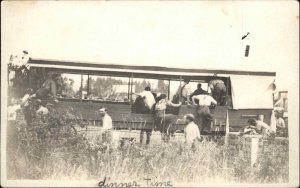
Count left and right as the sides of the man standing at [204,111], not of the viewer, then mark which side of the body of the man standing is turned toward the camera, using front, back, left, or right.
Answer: back

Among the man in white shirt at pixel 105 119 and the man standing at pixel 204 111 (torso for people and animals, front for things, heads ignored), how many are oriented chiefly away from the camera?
1

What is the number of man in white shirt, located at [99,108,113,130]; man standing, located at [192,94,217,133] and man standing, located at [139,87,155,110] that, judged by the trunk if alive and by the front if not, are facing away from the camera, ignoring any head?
2
